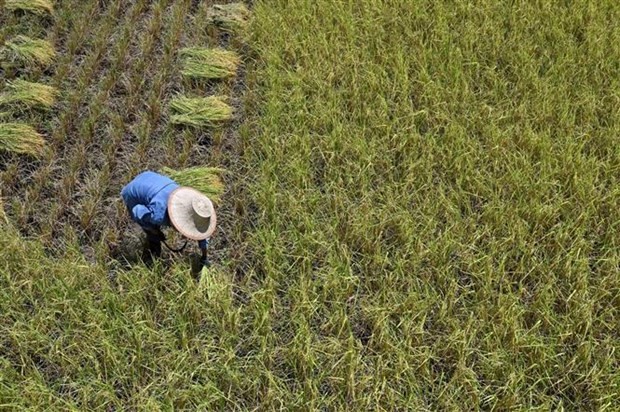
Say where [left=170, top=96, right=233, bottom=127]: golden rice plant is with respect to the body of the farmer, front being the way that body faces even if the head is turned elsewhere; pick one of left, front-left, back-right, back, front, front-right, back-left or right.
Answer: back-left

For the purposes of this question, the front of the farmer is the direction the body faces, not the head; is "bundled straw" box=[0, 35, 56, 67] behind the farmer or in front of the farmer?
behind

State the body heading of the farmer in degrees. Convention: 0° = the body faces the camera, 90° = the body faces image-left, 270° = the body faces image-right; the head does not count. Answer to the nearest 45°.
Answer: approximately 315°

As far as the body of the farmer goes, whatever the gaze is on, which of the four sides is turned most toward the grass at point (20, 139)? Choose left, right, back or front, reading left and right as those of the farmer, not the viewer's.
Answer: back

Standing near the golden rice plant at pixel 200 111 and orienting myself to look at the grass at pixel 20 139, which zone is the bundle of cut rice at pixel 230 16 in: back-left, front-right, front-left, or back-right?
back-right

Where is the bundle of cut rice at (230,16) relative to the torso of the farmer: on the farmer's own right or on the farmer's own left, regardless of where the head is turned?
on the farmer's own left
